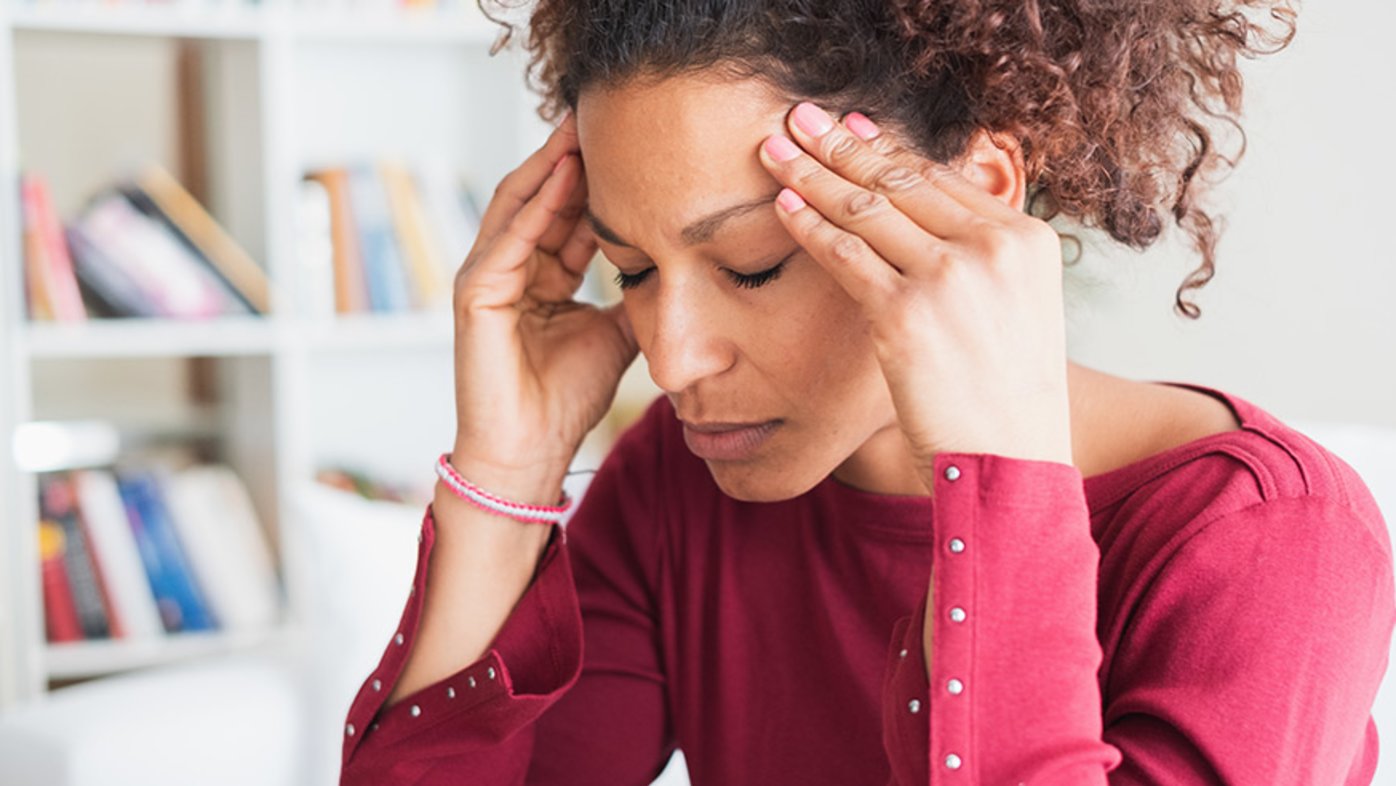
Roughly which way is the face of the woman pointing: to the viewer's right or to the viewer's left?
to the viewer's left

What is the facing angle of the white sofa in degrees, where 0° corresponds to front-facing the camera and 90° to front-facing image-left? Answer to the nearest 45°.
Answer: approximately 45°

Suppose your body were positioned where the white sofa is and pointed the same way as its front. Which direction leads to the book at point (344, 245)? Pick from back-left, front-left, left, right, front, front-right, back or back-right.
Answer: back-right

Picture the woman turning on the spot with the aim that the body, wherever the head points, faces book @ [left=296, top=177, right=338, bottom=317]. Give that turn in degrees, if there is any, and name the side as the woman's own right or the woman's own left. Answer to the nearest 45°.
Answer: approximately 90° to the woman's own right

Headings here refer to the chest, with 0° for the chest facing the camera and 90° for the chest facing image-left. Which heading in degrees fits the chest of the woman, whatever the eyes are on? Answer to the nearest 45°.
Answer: approximately 45°
